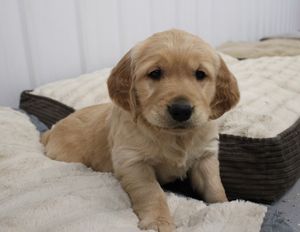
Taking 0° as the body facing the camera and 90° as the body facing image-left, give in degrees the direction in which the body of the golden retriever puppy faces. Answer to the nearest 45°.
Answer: approximately 315°
